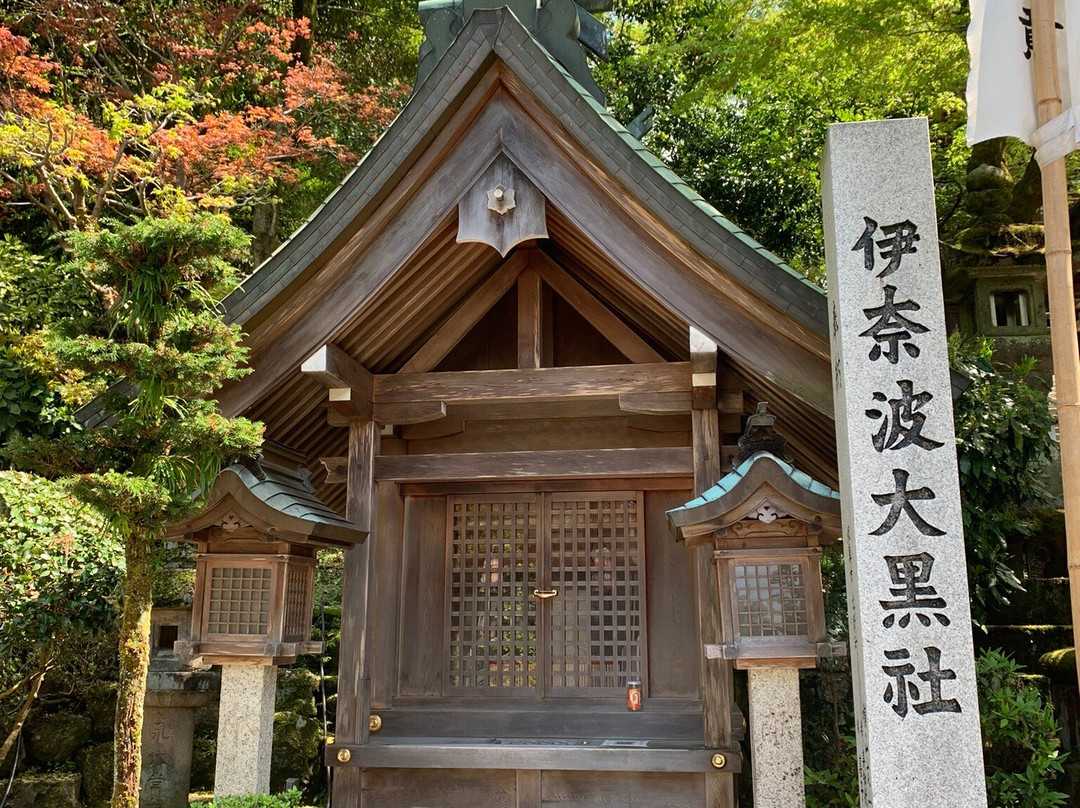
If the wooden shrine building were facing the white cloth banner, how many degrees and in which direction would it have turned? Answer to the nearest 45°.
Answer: approximately 45° to its left

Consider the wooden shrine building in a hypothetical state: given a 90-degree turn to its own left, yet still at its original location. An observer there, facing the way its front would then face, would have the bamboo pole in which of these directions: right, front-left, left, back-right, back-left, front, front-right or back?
front-right

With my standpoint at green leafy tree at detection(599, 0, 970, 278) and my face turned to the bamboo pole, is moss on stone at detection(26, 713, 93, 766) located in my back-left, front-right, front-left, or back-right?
front-right

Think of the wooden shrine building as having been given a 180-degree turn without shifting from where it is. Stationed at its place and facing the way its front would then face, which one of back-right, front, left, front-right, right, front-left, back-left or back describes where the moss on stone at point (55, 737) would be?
front-left

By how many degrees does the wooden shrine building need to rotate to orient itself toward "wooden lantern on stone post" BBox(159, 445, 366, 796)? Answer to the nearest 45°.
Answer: approximately 90° to its right

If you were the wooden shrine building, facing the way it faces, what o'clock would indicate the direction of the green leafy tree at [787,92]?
The green leafy tree is roughly at 7 o'clock from the wooden shrine building.

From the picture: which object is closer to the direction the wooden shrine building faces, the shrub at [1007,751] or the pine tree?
the pine tree

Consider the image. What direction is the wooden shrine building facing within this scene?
toward the camera

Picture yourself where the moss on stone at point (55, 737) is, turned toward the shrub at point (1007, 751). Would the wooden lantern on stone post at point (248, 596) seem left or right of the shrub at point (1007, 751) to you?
right

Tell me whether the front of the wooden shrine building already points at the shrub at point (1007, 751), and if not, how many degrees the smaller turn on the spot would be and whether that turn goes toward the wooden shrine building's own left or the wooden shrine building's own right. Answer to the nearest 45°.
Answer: approximately 90° to the wooden shrine building's own left
